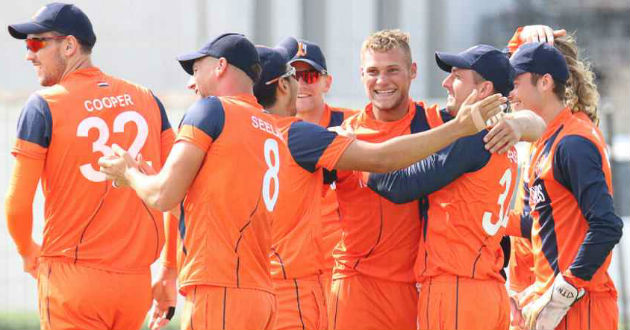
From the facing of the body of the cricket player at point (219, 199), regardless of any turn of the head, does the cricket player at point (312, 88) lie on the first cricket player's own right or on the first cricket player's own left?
on the first cricket player's own right

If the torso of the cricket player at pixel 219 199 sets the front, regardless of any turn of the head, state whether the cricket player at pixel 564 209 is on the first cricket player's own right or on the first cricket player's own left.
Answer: on the first cricket player's own right

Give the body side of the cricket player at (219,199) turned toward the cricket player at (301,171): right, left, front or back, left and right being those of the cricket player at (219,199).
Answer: right

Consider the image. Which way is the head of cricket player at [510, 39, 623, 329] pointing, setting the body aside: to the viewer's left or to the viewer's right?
to the viewer's left
